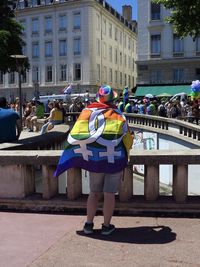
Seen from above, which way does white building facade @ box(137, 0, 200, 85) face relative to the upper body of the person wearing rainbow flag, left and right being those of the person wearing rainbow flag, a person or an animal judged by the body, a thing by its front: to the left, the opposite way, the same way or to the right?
the opposite way

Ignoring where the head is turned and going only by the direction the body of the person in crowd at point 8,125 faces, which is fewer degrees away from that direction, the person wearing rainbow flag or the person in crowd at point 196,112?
the person in crowd

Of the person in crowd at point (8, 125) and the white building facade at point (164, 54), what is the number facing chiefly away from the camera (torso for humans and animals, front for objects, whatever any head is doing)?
1

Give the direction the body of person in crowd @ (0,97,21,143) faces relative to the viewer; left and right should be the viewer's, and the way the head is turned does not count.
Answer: facing away from the viewer

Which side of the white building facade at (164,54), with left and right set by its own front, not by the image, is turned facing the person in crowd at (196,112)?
front

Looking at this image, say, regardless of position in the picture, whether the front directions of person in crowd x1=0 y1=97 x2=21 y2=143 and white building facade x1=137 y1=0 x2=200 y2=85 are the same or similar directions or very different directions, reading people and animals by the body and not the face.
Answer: very different directions

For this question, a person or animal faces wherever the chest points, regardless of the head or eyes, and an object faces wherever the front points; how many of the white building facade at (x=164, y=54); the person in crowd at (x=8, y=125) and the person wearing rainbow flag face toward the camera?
1

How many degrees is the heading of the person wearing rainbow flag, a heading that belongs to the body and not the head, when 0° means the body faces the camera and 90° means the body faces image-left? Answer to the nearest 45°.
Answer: approximately 180°

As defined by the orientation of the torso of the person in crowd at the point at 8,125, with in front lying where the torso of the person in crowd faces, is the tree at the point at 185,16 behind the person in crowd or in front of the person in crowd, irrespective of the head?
in front

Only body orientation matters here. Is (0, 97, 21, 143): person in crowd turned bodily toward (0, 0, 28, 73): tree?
yes

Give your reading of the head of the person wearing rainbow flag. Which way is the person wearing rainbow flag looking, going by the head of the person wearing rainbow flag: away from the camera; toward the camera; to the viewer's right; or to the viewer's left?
away from the camera

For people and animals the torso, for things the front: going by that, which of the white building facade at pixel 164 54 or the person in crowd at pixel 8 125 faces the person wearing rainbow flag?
the white building facade

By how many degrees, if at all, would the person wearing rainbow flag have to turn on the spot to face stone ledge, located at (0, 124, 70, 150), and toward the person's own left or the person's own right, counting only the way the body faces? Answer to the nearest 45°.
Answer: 0° — they already face it

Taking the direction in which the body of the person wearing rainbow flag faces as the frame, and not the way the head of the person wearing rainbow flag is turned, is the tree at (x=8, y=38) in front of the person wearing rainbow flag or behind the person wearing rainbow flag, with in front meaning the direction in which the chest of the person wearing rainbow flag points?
in front
